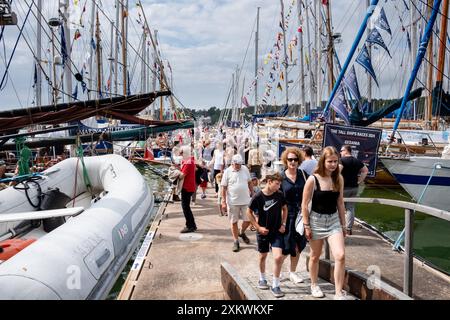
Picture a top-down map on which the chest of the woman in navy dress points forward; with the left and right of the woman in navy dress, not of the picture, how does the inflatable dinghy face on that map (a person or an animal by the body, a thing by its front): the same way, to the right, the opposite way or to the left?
the opposite way

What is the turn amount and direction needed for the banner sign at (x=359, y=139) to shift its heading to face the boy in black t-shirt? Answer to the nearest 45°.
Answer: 0° — it already faces them

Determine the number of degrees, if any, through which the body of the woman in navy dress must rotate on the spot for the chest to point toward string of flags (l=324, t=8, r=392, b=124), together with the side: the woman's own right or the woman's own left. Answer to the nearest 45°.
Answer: approximately 180°

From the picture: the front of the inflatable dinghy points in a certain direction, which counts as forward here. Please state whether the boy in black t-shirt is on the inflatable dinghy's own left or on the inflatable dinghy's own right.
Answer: on the inflatable dinghy's own right

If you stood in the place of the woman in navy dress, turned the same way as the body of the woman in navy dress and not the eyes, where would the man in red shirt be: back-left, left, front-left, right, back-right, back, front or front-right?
back-right

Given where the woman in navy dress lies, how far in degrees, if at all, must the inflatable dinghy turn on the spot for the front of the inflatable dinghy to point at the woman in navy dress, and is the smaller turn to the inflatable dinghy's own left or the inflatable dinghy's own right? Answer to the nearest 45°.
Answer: approximately 90° to the inflatable dinghy's own right

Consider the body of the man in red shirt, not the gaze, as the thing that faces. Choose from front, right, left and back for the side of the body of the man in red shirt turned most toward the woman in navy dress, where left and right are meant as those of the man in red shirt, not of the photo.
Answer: left

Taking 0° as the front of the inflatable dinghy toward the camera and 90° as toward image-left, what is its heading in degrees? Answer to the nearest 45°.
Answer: approximately 225°
